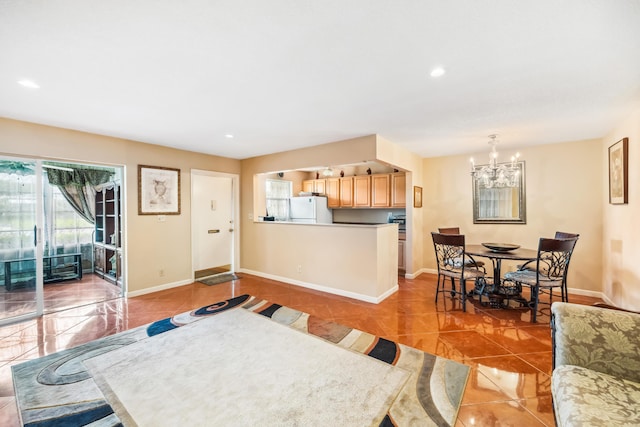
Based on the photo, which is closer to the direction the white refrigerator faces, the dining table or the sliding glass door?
the sliding glass door

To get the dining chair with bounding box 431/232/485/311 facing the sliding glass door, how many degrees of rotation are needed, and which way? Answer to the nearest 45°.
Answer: approximately 180°

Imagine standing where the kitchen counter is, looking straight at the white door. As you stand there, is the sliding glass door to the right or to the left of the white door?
left

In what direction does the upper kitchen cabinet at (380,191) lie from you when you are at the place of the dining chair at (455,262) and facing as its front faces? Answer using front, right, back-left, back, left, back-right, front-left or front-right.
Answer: left

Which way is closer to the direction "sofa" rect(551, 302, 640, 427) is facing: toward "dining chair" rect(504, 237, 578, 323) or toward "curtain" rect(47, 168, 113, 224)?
the curtain

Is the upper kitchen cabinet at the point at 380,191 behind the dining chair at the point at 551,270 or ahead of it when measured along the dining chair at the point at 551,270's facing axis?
ahead

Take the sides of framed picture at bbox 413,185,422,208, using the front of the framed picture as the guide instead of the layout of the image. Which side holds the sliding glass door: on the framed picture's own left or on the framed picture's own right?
on the framed picture's own right

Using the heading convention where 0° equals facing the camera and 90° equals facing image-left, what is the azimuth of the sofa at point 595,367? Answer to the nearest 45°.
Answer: approximately 45°

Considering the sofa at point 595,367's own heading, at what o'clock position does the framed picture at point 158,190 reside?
The framed picture is roughly at 1 o'clock from the sofa.

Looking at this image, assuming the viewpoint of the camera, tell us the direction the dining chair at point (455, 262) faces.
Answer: facing away from the viewer and to the right of the viewer

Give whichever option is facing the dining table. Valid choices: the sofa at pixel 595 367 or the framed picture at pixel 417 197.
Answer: the framed picture

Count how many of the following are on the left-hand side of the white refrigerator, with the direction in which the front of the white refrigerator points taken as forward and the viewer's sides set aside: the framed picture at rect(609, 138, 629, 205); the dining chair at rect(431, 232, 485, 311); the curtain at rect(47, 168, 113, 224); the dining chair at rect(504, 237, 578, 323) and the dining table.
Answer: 4

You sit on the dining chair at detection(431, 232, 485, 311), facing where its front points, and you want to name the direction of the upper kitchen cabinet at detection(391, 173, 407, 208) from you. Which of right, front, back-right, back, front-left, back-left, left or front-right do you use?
left

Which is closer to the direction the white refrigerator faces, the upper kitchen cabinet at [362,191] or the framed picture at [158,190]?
the framed picture

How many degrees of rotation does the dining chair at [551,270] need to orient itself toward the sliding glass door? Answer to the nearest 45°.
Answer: approximately 90° to its left

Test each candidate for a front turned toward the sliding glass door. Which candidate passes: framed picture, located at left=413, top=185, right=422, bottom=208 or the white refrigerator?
the white refrigerator

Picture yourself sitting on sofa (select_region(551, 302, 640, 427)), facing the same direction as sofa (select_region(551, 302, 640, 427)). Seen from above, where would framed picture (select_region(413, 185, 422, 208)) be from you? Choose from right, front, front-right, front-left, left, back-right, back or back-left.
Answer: right
